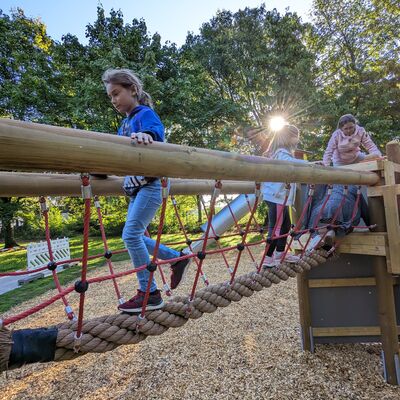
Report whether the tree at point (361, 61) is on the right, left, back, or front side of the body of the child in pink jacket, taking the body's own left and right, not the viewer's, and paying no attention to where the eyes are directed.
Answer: back

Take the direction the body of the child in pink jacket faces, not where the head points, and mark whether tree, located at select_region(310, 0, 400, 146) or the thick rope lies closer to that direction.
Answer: the thick rope

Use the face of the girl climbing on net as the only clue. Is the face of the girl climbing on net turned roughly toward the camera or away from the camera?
away from the camera

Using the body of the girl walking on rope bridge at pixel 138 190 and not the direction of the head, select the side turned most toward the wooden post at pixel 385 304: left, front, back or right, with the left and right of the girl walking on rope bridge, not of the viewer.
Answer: back

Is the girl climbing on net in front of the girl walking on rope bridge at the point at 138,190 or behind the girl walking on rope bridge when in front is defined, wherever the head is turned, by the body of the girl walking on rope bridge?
behind

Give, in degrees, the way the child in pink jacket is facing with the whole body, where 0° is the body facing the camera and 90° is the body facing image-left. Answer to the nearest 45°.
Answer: approximately 0°

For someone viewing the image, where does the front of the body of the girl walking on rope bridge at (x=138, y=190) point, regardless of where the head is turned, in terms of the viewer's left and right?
facing to the left of the viewer
